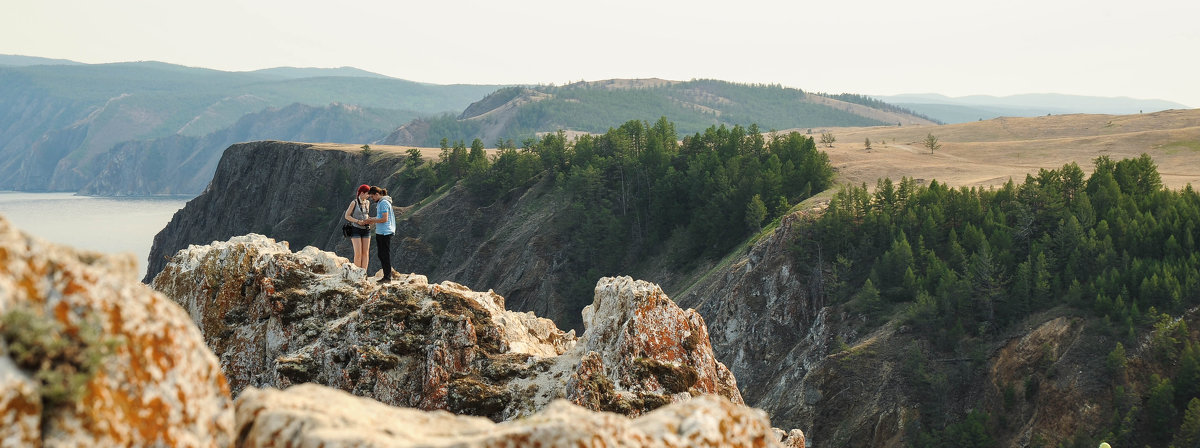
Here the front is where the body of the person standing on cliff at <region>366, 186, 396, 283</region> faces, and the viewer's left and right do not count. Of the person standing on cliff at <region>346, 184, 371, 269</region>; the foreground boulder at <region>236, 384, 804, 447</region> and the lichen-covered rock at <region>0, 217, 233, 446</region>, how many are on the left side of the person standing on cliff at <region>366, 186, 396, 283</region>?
2

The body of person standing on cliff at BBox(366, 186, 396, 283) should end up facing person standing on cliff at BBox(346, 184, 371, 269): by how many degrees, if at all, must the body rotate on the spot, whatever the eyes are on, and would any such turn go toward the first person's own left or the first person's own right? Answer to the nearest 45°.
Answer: approximately 45° to the first person's own right

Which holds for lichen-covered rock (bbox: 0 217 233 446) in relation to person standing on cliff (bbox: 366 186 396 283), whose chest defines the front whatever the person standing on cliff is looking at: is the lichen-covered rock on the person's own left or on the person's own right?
on the person's own left

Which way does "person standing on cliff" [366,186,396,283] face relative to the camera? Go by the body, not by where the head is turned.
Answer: to the viewer's left

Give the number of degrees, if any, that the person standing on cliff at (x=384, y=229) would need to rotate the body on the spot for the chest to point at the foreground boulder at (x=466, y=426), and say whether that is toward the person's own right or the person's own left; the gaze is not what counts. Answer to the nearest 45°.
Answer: approximately 90° to the person's own left
